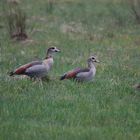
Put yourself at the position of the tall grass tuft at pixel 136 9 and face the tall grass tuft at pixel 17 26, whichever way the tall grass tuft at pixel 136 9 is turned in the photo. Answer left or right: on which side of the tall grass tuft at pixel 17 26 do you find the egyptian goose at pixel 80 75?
left

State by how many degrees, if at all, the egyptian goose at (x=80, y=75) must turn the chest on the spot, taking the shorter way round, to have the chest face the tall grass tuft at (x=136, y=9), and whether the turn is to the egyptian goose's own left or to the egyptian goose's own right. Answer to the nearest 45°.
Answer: approximately 90° to the egyptian goose's own left

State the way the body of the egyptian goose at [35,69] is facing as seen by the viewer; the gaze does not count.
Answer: to the viewer's right

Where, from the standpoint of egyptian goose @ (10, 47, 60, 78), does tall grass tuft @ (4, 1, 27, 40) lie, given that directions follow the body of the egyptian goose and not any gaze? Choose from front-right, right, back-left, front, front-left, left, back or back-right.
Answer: left

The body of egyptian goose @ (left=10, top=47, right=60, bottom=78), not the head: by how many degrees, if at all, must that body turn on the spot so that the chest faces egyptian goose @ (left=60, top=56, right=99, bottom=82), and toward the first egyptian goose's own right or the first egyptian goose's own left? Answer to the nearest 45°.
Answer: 0° — it already faces it

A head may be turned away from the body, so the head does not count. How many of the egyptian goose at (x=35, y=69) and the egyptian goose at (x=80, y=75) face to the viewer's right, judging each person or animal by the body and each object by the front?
2

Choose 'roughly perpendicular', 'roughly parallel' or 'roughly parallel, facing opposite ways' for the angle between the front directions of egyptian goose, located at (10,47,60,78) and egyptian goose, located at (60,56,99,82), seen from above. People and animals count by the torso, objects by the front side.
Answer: roughly parallel

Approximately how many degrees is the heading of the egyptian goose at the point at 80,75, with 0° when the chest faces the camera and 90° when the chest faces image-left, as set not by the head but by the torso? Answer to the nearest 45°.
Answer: approximately 270°

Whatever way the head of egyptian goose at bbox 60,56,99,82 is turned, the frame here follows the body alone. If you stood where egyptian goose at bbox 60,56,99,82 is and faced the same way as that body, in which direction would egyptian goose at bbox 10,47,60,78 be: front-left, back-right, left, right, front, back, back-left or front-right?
back
